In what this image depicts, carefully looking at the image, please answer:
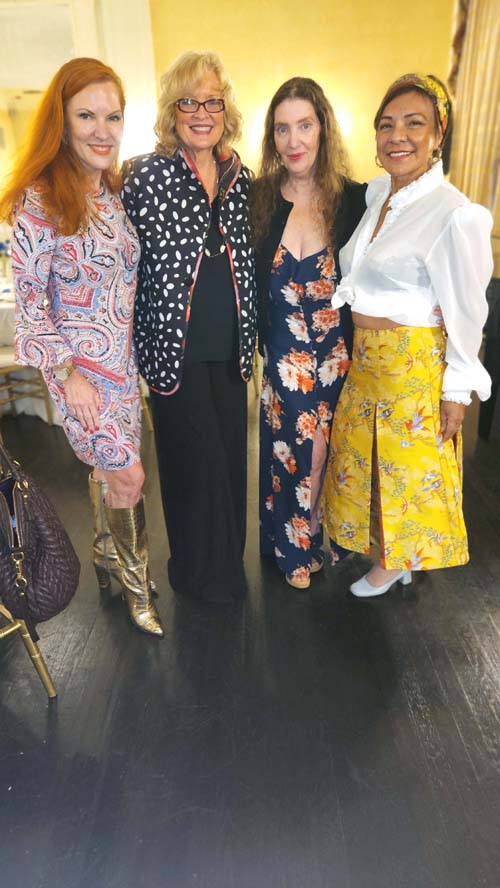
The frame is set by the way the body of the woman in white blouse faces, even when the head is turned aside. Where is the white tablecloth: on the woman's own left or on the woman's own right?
on the woman's own right

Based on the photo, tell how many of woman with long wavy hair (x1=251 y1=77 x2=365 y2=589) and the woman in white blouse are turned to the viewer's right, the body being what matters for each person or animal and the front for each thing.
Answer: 0

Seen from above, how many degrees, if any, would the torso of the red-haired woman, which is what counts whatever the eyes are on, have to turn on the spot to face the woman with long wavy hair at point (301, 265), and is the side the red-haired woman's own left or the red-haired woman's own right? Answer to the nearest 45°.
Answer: approximately 45° to the red-haired woman's own left

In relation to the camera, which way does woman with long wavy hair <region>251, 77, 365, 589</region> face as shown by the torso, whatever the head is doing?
toward the camera

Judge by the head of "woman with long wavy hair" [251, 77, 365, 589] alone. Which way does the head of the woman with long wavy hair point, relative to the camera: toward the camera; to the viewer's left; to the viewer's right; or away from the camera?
toward the camera

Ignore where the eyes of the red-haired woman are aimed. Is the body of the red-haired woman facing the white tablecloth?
no

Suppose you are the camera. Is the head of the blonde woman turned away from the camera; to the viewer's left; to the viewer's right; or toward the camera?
toward the camera

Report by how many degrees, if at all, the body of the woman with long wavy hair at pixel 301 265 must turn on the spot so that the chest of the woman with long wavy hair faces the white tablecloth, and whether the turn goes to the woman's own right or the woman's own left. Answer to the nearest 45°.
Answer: approximately 135° to the woman's own right

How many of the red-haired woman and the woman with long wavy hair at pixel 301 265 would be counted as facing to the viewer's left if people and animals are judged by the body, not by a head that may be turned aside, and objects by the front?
0

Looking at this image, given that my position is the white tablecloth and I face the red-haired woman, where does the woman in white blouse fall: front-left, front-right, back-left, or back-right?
front-left

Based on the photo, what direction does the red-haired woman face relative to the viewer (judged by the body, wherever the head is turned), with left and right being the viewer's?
facing the viewer and to the right of the viewer

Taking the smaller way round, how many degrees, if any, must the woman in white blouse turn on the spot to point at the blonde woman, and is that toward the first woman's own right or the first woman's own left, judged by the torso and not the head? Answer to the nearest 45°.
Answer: approximately 45° to the first woman's own right

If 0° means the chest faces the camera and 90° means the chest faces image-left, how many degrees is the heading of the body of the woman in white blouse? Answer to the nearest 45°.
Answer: approximately 45°
